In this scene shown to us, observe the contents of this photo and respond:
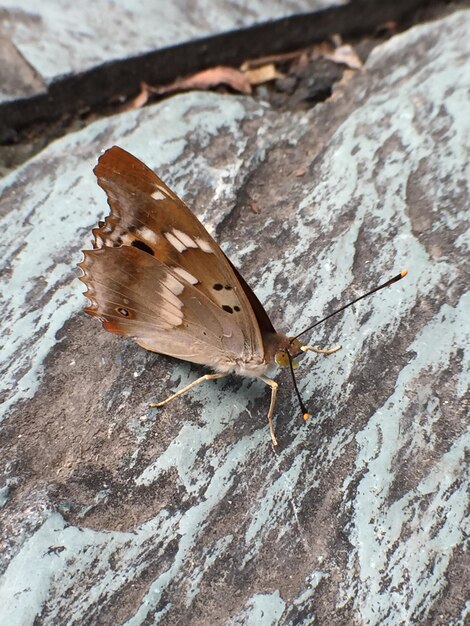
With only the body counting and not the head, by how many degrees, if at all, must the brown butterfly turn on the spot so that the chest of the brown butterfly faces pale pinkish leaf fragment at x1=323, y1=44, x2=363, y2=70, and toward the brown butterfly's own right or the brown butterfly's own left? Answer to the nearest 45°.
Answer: approximately 90° to the brown butterfly's own left

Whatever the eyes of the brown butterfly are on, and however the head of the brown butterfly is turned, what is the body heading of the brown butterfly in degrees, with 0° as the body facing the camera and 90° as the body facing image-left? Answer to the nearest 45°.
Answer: approximately 315°

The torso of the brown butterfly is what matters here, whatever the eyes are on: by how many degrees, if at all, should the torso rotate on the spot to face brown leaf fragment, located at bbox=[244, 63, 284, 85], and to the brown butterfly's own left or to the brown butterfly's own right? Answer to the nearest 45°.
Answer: approximately 90° to the brown butterfly's own left
